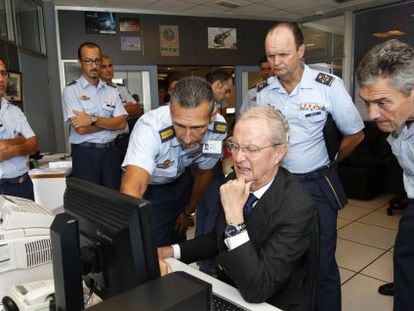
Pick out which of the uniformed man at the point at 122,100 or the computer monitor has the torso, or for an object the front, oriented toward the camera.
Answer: the uniformed man

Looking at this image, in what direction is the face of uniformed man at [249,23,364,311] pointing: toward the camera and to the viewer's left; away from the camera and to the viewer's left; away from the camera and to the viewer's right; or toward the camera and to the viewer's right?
toward the camera and to the viewer's left

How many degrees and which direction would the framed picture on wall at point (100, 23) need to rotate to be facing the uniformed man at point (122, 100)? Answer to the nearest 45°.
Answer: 0° — it already faces them

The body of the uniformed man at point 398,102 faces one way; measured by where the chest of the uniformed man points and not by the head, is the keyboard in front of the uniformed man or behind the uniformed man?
in front

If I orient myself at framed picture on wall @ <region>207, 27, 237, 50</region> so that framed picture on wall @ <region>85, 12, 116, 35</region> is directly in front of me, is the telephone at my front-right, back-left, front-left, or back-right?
front-left

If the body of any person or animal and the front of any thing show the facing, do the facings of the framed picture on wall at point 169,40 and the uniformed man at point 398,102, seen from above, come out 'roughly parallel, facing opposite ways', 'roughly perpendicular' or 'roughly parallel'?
roughly perpendicular

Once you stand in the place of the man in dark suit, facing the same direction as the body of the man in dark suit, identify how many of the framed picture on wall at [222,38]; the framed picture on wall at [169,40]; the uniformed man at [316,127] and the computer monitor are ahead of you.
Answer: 1

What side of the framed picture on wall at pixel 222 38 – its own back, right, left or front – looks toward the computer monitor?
front

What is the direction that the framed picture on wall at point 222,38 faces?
toward the camera

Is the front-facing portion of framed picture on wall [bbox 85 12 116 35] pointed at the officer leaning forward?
yes

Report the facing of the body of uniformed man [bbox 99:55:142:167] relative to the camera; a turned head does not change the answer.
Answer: toward the camera

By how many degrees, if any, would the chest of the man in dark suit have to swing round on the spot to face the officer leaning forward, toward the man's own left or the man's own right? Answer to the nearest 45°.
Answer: approximately 90° to the man's own right

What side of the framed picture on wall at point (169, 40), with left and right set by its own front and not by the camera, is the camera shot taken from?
front

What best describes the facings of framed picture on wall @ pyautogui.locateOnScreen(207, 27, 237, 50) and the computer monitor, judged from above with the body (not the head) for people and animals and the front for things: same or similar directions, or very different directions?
very different directions

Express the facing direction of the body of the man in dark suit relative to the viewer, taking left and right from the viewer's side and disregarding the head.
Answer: facing the viewer and to the left of the viewer

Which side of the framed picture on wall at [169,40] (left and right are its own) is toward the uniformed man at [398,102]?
front

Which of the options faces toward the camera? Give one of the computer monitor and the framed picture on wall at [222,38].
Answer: the framed picture on wall
